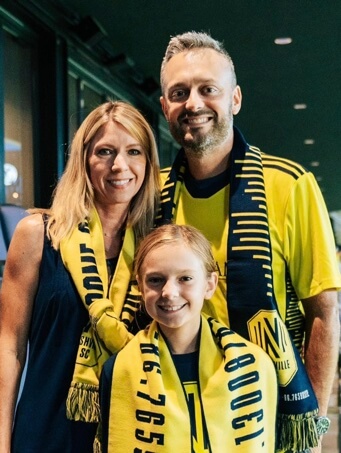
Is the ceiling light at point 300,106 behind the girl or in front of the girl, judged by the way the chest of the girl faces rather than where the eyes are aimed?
behind

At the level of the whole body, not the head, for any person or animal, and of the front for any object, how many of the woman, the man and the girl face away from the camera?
0

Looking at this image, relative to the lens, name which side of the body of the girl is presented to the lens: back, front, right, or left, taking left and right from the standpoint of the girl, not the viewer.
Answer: front

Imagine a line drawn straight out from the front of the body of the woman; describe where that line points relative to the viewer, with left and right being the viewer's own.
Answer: facing the viewer and to the right of the viewer

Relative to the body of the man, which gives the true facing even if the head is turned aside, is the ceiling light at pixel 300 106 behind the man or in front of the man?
behind

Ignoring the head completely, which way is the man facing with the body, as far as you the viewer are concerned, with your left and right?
facing the viewer and to the left of the viewer

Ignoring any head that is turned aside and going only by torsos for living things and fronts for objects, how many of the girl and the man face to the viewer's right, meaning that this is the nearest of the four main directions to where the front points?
0

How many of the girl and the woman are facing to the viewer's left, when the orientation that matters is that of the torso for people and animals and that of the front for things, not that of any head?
0

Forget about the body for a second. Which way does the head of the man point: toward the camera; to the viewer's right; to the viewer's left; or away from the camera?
toward the camera

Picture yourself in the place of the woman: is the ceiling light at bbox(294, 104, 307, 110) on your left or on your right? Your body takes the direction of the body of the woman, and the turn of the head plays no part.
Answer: on your left
